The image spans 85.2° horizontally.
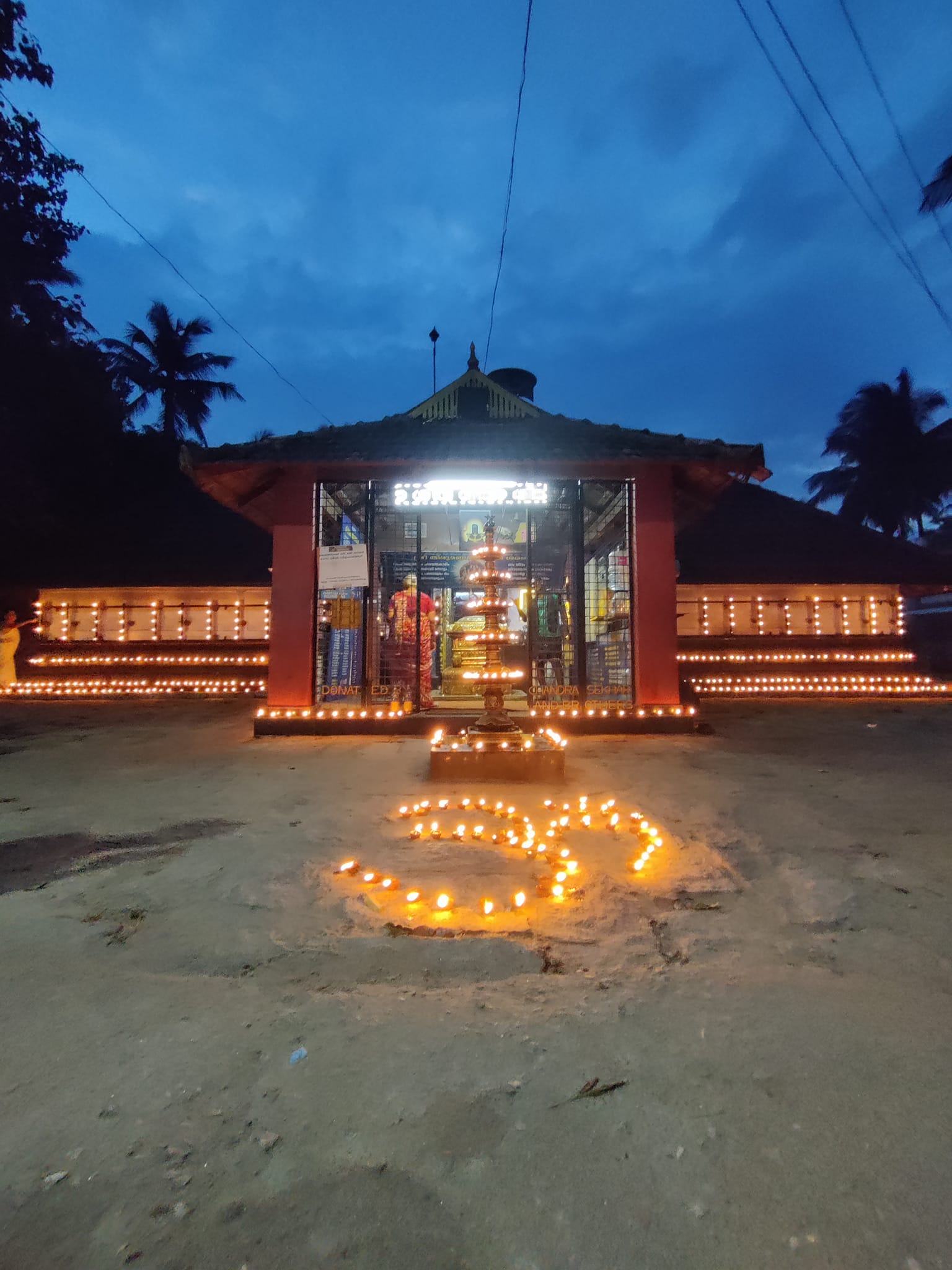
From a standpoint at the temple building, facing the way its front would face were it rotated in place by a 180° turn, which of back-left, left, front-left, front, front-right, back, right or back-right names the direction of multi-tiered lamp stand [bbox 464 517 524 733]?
back

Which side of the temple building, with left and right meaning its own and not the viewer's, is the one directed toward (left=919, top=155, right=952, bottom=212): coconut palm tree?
left

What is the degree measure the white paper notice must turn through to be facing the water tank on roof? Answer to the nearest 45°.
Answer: approximately 135° to its left

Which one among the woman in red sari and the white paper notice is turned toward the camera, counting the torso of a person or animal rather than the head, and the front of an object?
the white paper notice

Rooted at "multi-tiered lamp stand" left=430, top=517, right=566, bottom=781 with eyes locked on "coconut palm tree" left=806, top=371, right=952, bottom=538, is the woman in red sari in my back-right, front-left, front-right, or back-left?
front-left

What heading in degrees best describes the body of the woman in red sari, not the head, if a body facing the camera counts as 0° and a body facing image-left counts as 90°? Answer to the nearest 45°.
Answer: approximately 180°

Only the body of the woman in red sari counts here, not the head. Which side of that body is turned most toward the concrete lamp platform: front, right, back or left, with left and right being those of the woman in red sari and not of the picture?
back

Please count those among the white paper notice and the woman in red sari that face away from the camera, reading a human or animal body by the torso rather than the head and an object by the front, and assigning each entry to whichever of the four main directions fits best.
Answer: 1

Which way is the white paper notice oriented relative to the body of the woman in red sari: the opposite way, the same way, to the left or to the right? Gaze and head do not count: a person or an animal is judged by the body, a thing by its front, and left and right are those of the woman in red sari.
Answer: the opposite way

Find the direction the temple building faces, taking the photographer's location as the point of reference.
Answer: facing the viewer

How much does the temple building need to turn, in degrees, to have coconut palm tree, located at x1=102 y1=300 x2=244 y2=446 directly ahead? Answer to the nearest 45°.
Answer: approximately 135° to its right

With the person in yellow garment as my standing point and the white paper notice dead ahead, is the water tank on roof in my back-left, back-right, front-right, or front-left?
front-left

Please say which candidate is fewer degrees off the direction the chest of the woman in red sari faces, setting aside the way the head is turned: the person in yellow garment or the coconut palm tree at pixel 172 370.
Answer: the coconut palm tree

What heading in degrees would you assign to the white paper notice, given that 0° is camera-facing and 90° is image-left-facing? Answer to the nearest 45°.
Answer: approximately 0°

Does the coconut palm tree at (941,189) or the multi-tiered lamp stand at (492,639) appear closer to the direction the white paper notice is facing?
the multi-tiered lamp stand
